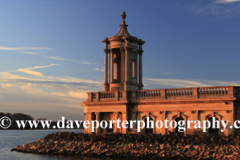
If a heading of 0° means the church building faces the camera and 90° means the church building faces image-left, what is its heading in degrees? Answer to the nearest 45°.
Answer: approximately 90°
